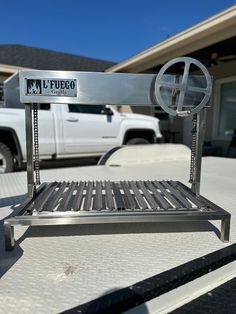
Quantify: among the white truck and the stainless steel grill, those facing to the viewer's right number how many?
1

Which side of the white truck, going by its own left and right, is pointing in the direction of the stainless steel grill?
right

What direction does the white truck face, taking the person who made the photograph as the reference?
facing to the right of the viewer

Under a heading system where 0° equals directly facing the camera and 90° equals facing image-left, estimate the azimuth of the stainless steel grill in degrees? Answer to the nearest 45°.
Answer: approximately 0°

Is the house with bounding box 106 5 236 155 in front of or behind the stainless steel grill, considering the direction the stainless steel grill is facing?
behind

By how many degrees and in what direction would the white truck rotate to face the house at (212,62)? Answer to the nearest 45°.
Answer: approximately 45° to its left

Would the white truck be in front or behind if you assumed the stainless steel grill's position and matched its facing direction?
behind

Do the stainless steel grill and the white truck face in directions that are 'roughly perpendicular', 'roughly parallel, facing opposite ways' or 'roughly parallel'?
roughly perpendicular
